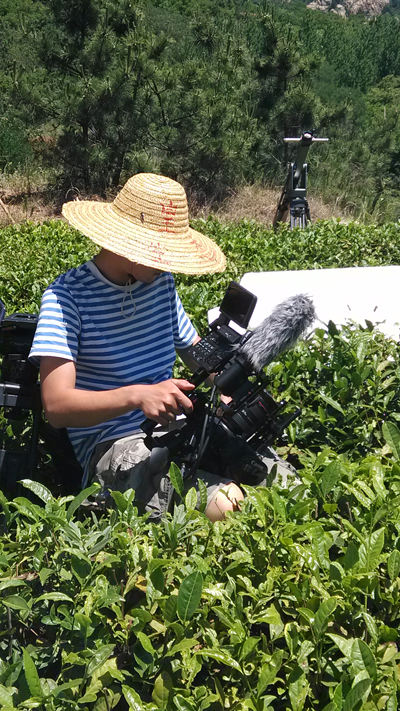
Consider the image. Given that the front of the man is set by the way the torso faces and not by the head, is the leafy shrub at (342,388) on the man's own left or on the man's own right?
on the man's own left

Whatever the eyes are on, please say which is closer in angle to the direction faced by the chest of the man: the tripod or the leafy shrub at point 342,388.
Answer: the leafy shrub

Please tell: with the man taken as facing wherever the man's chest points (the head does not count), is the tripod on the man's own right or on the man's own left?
on the man's own left

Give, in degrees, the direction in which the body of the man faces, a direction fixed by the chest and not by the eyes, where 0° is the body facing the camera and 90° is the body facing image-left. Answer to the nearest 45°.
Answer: approximately 315°

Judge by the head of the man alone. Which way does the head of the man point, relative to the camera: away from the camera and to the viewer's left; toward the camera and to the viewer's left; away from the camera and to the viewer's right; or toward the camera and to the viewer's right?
toward the camera and to the viewer's right
